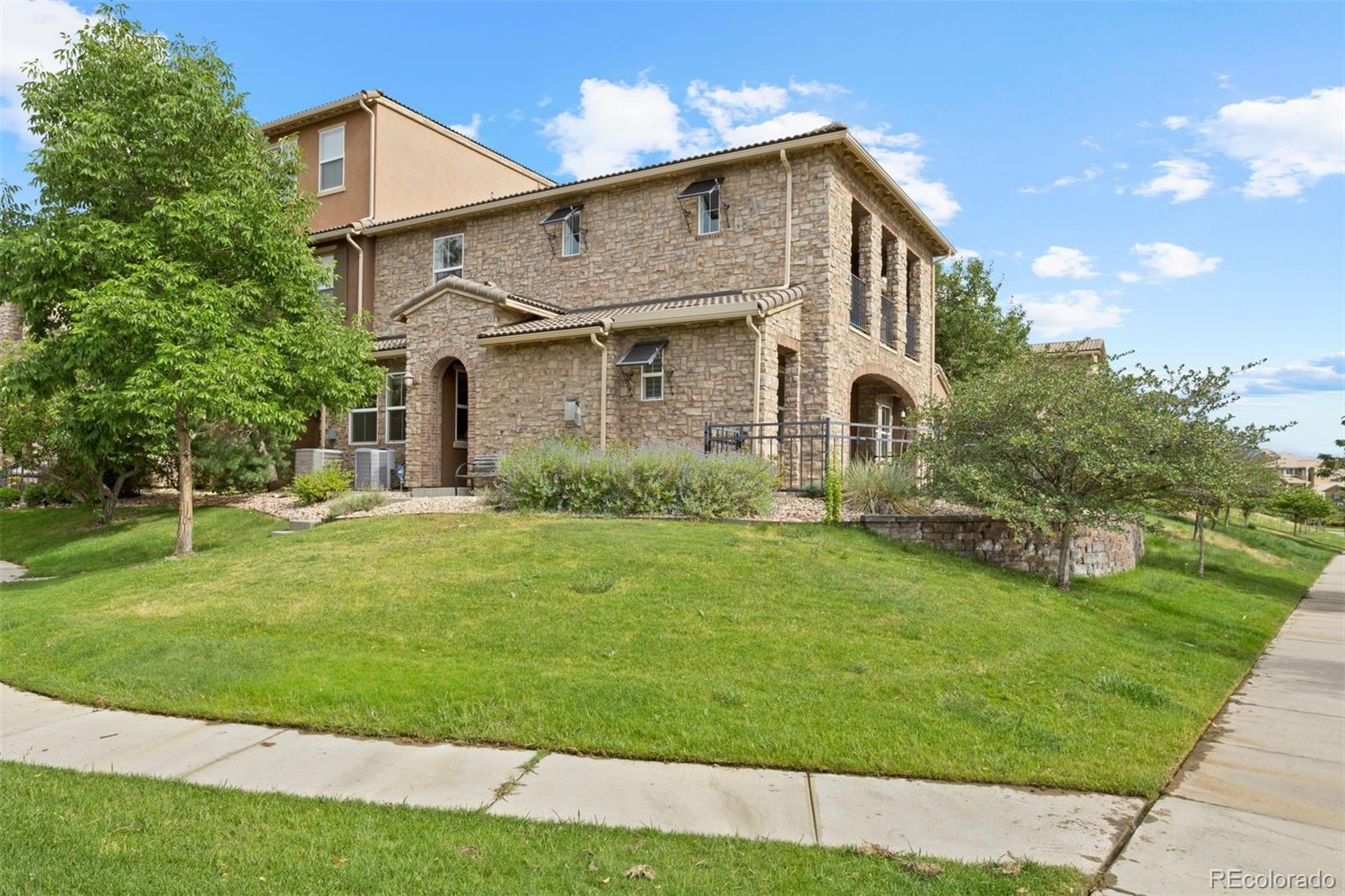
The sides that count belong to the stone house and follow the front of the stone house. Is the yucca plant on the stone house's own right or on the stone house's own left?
on the stone house's own left

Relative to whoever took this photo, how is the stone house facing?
facing the viewer and to the left of the viewer

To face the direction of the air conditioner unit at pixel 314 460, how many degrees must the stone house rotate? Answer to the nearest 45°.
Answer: approximately 45° to its right

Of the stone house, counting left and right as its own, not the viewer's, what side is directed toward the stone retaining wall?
left

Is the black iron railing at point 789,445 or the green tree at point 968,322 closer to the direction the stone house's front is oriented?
the black iron railing

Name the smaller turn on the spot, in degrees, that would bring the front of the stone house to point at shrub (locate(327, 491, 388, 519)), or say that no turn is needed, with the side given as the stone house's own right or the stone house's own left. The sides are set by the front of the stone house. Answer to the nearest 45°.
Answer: approximately 45° to the stone house's own right

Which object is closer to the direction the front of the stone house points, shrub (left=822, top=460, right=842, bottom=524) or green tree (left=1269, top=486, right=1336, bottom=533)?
the shrub

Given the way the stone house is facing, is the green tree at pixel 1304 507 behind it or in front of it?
behind

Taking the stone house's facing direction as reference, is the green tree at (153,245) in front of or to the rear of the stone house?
in front
